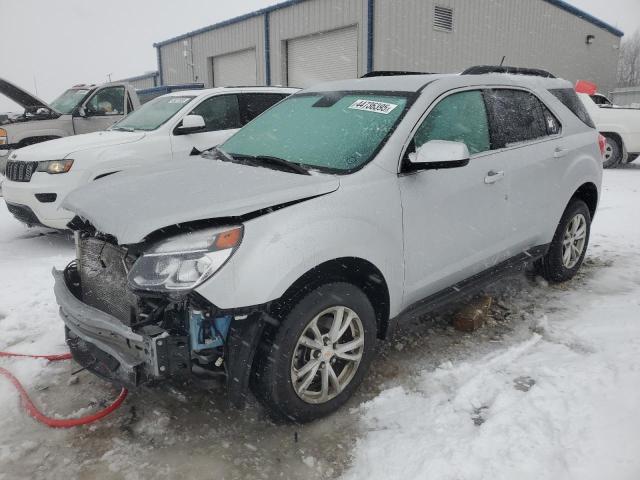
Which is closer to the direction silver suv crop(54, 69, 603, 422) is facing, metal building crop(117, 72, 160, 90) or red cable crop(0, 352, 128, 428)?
the red cable

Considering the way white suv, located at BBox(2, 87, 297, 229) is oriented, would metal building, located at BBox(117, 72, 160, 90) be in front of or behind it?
behind

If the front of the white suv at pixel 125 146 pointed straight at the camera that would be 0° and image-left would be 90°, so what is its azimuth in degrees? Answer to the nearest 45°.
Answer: approximately 45°

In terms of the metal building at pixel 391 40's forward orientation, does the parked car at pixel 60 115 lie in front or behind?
in front

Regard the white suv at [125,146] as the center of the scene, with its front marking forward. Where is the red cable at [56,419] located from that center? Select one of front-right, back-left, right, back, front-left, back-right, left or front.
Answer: front-left

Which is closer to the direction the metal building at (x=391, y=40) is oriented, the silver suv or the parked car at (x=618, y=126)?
the silver suv
